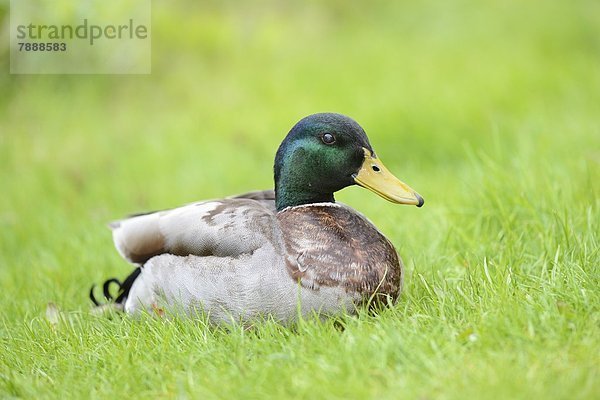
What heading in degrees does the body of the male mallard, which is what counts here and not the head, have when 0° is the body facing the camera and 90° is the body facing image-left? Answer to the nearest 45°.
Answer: approximately 270°
